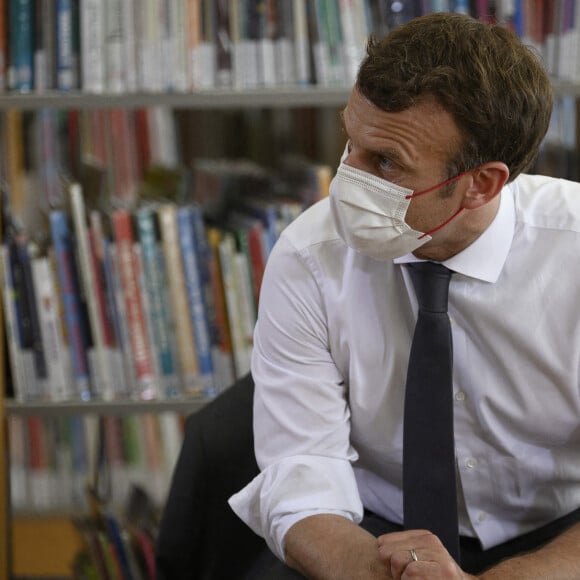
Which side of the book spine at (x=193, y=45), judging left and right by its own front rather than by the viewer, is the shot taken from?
front

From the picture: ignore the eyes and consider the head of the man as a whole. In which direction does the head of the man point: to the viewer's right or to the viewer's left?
to the viewer's left
